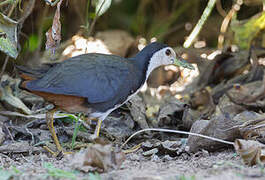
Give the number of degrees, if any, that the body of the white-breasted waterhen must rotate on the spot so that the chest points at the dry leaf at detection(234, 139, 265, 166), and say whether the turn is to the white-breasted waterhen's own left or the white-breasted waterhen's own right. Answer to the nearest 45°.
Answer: approximately 45° to the white-breasted waterhen's own right

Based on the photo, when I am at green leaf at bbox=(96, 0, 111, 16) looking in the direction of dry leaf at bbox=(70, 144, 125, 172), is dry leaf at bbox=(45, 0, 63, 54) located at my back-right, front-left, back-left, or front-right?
front-right

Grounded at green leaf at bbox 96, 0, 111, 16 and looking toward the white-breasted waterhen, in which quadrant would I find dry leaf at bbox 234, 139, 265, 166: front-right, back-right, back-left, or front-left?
front-left

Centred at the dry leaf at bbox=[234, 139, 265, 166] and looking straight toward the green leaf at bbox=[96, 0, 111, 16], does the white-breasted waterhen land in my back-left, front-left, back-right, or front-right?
front-left

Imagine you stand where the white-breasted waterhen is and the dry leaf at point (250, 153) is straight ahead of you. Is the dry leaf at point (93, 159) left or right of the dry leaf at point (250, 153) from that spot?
right

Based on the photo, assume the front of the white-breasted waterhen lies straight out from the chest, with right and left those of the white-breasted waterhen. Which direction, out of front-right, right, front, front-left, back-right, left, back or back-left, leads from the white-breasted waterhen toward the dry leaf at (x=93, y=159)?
right

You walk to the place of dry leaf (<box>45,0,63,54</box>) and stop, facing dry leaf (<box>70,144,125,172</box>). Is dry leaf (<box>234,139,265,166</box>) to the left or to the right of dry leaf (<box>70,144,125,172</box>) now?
left

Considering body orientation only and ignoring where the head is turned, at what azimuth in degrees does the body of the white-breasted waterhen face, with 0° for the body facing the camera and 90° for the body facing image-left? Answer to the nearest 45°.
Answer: approximately 270°
